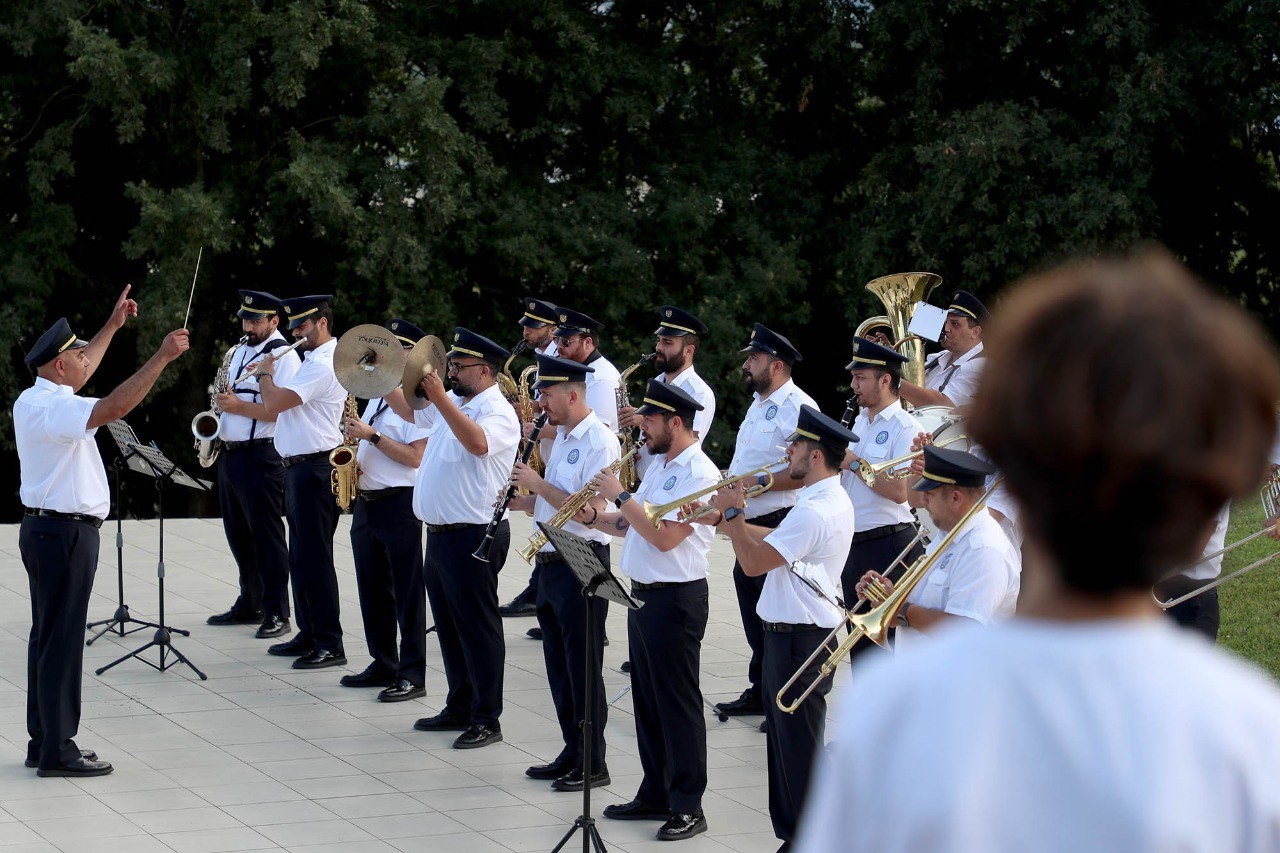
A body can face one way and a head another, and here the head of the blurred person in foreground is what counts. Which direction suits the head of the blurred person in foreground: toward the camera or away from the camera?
away from the camera

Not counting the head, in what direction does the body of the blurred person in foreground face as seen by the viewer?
away from the camera

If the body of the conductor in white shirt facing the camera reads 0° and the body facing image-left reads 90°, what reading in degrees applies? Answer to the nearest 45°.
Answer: approximately 270°

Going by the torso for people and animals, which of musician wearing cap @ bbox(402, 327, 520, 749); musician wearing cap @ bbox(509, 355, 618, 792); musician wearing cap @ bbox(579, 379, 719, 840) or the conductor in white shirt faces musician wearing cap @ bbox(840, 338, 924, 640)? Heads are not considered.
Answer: the conductor in white shirt

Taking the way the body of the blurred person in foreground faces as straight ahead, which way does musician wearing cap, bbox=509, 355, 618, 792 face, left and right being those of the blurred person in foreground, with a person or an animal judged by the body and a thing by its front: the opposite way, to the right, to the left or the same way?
to the left

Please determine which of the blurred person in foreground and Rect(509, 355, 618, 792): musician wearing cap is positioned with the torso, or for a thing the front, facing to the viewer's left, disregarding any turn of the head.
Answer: the musician wearing cap

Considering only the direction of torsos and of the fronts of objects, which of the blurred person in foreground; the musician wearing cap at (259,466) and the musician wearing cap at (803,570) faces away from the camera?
the blurred person in foreground

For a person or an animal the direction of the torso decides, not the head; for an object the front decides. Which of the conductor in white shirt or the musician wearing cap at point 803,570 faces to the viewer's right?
the conductor in white shirt

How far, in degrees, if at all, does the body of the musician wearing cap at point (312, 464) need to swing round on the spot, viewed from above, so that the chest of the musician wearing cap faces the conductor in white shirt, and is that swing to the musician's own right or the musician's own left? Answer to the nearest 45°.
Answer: approximately 45° to the musician's own left

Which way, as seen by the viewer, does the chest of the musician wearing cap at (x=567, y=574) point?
to the viewer's left

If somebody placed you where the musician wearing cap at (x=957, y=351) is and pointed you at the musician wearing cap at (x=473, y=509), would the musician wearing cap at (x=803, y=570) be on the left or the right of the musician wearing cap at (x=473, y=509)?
left

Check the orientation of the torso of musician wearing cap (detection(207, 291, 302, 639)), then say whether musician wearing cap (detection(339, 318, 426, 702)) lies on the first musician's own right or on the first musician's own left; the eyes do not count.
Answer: on the first musician's own left

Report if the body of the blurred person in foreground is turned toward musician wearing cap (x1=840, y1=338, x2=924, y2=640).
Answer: yes

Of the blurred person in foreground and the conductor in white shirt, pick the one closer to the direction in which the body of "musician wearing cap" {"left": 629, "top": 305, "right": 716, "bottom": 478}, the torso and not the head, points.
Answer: the conductor in white shirt

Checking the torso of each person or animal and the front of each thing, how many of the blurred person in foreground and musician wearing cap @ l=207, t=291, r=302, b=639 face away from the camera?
1

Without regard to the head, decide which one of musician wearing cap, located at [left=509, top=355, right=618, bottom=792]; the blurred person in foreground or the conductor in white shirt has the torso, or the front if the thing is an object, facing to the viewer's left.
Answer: the musician wearing cap

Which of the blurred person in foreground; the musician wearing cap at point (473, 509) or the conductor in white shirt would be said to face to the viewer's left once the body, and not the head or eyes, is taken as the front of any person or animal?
the musician wearing cap

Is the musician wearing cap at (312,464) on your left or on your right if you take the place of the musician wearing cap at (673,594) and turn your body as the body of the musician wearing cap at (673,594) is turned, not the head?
on your right
